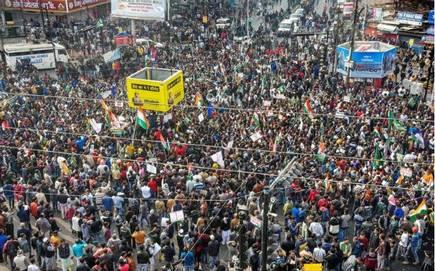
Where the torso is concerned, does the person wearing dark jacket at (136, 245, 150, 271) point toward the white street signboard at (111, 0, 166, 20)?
yes

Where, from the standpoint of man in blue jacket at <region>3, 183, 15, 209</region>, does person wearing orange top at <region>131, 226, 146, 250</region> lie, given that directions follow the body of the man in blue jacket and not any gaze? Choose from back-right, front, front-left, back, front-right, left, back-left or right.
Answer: back-right

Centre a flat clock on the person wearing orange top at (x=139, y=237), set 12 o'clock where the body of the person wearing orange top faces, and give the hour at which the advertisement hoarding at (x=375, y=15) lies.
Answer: The advertisement hoarding is roughly at 1 o'clock from the person wearing orange top.

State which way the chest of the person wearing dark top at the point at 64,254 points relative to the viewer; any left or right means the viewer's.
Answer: facing away from the viewer

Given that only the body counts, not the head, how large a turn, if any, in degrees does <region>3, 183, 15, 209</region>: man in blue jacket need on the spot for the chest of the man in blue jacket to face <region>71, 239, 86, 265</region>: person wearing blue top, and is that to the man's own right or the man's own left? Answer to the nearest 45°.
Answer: approximately 180°

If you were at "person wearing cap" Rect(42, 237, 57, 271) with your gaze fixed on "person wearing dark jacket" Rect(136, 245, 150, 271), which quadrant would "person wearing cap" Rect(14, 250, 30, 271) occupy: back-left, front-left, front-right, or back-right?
back-right

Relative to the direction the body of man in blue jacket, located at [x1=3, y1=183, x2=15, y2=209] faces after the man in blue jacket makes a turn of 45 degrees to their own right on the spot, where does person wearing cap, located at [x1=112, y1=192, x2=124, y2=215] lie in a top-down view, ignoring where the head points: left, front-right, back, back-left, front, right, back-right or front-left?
right

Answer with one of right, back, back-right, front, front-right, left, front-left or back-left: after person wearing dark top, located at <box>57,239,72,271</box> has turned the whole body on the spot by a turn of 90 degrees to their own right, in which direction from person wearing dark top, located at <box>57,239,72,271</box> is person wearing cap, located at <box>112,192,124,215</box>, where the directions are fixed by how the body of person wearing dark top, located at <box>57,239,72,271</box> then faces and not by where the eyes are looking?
front-left

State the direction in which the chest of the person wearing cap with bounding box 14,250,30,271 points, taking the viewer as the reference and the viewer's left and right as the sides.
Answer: facing away from the viewer

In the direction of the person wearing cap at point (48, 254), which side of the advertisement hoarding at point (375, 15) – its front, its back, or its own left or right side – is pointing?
front

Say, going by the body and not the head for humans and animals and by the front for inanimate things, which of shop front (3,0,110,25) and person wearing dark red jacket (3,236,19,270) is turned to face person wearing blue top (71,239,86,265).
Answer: the shop front

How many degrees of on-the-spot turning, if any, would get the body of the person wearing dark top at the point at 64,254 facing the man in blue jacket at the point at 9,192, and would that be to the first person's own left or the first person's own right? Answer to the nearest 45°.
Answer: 0° — they already face them

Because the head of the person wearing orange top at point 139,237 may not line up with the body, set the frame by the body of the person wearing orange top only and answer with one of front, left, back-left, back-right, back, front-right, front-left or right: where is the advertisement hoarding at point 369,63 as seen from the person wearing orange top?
front-right

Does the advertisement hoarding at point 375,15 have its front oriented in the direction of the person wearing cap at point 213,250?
yes

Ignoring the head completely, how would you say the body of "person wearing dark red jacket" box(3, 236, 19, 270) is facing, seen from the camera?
away from the camera

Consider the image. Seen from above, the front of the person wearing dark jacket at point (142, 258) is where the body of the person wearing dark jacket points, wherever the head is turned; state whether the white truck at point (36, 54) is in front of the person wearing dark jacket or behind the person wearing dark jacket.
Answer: in front

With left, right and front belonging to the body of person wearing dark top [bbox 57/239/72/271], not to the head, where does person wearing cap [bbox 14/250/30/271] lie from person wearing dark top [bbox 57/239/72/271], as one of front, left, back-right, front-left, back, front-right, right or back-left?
left

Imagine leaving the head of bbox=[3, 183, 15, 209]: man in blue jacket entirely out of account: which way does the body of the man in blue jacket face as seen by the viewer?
away from the camera
